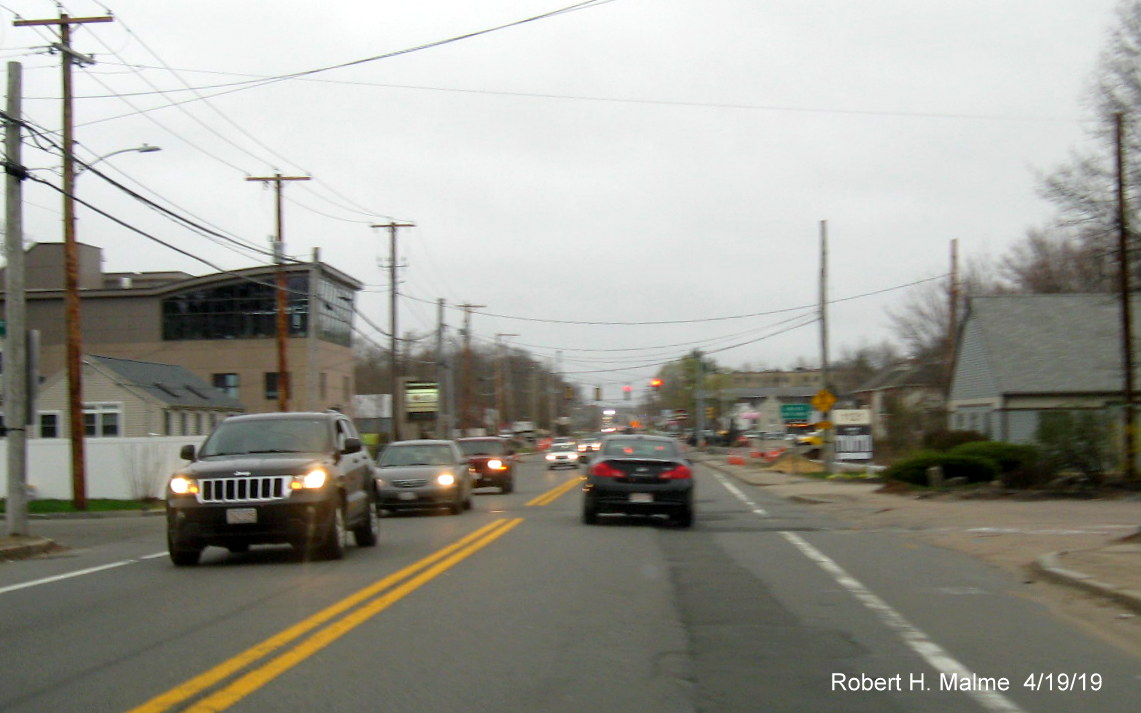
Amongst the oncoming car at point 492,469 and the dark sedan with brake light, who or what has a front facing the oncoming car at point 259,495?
the oncoming car at point 492,469

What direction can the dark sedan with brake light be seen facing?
away from the camera

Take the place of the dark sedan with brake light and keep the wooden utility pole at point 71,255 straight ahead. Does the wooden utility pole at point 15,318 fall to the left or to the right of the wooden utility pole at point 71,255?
left

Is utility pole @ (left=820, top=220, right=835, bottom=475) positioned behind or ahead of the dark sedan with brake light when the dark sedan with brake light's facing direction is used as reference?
ahead

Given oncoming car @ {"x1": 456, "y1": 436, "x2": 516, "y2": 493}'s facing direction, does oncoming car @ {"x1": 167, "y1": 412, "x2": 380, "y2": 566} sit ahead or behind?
ahead

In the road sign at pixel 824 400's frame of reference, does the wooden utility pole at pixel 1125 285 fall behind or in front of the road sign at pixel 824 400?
in front

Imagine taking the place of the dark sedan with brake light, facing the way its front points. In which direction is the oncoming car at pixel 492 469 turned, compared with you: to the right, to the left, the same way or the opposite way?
the opposite way

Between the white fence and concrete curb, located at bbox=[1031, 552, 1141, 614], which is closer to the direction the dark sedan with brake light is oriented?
the white fence
